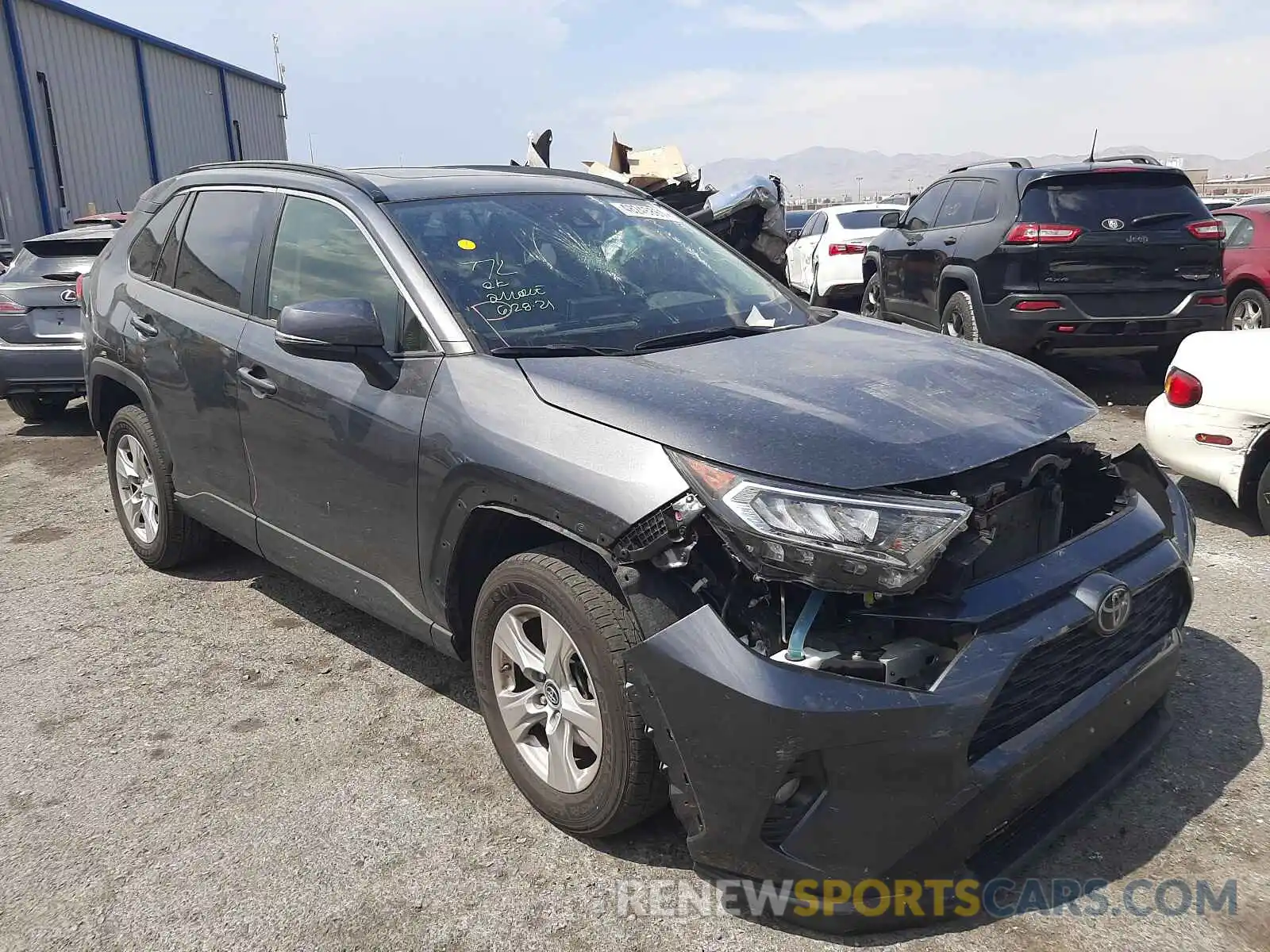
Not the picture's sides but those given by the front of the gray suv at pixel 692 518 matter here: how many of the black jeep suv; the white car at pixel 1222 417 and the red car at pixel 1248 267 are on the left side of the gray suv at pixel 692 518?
3

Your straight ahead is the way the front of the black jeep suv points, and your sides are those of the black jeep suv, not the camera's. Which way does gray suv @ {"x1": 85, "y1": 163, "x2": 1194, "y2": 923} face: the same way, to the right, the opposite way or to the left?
the opposite way

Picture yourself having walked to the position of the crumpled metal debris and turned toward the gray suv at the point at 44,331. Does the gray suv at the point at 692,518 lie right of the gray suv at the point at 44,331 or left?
left

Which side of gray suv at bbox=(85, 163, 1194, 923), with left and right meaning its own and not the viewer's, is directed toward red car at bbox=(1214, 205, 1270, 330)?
left

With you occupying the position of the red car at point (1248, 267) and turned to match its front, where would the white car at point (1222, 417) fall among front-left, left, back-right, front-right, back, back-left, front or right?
back-left

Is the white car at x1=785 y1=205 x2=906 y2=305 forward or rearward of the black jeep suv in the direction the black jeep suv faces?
forward

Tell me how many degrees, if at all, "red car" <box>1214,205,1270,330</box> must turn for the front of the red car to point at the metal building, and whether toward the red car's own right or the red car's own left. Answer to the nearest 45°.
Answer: approximately 45° to the red car's own left

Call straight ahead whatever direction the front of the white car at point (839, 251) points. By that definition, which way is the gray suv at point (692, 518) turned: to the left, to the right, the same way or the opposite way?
the opposite way

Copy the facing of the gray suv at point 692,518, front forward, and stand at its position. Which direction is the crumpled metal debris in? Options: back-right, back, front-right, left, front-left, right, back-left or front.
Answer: back-left

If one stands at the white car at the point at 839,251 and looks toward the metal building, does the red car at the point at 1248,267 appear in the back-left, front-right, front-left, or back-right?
back-left

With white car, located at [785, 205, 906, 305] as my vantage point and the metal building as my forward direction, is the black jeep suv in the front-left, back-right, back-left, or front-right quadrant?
back-left

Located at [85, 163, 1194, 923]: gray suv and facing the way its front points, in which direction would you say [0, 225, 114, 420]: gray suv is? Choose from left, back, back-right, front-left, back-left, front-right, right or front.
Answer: back

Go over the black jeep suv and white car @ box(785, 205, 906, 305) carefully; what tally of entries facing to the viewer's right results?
0
